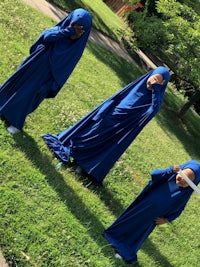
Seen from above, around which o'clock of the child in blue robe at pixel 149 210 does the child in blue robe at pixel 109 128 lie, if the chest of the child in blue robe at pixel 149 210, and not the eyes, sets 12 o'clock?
the child in blue robe at pixel 109 128 is roughly at 4 o'clock from the child in blue robe at pixel 149 210.

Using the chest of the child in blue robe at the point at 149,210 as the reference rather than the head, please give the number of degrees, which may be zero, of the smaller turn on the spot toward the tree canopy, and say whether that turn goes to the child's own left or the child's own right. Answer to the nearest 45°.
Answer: approximately 180°

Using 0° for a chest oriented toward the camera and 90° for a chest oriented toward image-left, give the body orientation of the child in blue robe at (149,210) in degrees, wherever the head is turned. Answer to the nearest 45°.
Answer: approximately 0°
